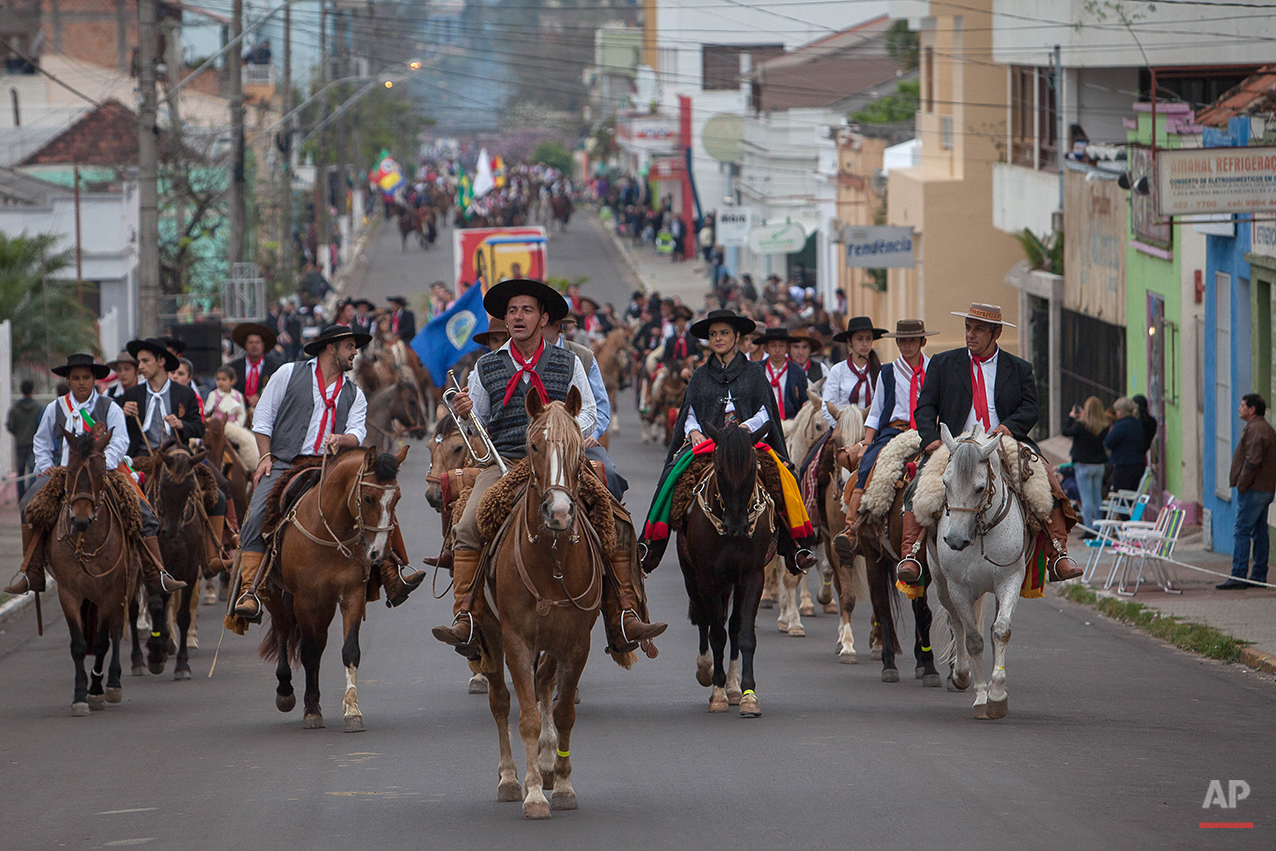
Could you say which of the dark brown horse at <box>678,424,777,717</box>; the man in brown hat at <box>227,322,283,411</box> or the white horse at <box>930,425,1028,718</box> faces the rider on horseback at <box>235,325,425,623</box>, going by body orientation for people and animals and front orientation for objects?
the man in brown hat

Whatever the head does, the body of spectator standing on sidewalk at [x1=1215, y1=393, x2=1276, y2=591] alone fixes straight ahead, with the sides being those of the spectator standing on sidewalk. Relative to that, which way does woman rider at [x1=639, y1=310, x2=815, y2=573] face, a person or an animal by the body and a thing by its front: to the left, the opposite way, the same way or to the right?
to the left

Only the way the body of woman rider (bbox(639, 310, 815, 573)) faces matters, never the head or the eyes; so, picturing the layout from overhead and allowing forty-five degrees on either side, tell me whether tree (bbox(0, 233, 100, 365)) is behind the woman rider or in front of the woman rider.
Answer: behind

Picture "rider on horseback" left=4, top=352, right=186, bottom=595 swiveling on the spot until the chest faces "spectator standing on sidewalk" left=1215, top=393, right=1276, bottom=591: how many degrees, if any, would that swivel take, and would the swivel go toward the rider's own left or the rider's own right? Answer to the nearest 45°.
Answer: approximately 90° to the rider's own left

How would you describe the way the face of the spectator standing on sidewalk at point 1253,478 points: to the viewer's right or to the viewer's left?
to the viewer's left

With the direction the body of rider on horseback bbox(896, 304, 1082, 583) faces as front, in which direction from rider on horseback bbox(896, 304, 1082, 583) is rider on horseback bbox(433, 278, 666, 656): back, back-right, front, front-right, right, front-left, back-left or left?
front-right

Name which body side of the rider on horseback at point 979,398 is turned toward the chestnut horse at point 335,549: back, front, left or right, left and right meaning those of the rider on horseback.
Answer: right

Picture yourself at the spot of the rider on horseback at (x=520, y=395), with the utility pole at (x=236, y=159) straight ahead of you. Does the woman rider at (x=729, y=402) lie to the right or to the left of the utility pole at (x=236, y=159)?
right

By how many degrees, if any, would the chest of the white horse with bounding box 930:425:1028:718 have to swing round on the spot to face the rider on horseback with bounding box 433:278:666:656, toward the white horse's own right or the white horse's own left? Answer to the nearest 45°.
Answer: approximately 45° to the white horse's own right

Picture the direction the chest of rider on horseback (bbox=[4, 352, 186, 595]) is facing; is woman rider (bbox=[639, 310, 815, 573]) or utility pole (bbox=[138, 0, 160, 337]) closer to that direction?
the woman rider
